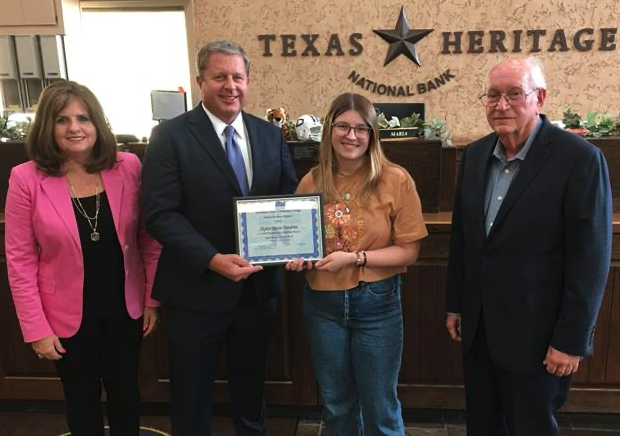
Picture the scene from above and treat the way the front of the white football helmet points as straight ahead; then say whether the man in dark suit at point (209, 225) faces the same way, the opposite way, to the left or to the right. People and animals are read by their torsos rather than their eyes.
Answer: the same way

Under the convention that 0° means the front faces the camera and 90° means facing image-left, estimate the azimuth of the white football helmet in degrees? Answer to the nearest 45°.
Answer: approximately 315°

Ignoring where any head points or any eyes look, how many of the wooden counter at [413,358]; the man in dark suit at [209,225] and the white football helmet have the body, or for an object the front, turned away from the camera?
0

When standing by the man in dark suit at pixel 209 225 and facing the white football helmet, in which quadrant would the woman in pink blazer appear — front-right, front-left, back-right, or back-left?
back-left

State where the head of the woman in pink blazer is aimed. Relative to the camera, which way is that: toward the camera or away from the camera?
toward the camera

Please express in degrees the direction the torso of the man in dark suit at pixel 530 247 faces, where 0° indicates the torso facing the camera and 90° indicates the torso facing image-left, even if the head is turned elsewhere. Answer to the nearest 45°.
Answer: approximately 45°

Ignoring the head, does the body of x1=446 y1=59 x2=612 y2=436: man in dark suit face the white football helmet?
no

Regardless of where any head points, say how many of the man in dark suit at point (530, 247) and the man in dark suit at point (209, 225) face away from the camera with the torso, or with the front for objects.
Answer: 0

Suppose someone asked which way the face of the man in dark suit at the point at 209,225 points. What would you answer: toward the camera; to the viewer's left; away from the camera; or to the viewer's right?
toward the camera

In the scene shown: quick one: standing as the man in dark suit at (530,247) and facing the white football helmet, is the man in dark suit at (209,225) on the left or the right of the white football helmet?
left

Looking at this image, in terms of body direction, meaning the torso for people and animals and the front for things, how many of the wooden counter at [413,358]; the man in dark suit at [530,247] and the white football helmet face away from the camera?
0

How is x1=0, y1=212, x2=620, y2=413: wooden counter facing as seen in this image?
toward the camera

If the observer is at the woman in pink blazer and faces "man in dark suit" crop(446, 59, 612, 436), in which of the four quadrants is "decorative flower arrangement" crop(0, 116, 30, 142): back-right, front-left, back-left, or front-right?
back-left
